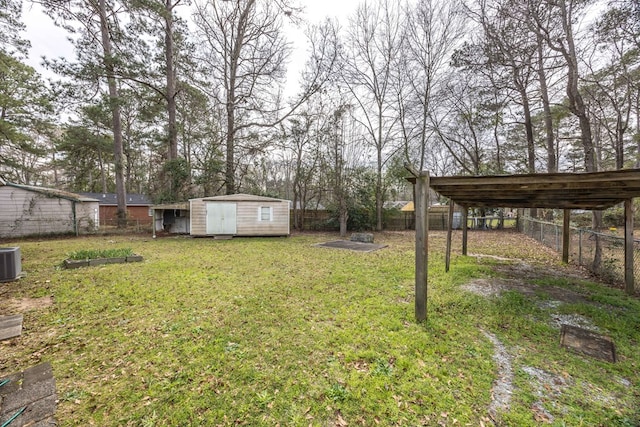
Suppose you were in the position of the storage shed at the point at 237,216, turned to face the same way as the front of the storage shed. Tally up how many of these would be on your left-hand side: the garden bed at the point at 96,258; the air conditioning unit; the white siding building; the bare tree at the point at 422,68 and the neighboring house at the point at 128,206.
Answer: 1

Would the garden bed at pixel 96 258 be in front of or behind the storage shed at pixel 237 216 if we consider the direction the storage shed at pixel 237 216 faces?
in front

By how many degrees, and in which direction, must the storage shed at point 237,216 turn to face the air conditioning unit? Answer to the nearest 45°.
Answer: approximately 45° to its right

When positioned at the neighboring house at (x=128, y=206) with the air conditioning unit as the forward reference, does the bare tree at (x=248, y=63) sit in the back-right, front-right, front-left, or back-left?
front-left

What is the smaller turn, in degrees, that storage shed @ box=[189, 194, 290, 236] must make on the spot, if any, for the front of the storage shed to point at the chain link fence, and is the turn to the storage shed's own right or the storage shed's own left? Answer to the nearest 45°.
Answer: approximately 45° to the storage shed's own left

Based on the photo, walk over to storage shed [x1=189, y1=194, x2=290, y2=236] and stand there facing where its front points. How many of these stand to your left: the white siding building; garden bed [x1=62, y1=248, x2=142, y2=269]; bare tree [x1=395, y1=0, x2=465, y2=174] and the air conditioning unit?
1

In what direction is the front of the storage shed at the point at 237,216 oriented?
toward the camera

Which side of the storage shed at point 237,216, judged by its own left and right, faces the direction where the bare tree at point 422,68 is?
left

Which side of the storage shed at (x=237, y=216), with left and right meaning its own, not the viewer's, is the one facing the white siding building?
right

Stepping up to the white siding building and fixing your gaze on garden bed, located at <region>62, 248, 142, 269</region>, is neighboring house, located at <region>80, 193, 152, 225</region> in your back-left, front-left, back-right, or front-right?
back-left

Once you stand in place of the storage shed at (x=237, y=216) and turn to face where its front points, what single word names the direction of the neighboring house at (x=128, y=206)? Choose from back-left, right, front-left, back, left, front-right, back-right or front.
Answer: back-right

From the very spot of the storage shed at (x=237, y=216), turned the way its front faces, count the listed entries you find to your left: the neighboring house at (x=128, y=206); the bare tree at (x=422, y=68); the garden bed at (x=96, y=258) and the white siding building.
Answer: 1

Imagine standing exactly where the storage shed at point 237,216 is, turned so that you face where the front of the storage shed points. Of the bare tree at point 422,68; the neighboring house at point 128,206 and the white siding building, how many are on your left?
1
